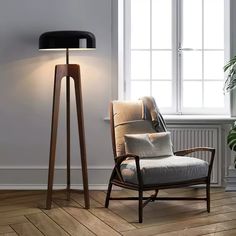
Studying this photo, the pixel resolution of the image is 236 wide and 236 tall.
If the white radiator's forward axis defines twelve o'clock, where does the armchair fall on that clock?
The armchair is roughly at 1 o'clock from the white radiator.

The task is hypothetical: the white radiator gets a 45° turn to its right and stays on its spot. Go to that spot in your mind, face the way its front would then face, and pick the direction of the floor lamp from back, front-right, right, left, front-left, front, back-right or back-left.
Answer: front

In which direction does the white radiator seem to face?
toward the camera

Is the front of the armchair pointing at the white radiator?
no

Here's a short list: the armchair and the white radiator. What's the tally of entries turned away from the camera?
0

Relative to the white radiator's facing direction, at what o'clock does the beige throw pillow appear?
The beige throw pillow is roughly at 1 o'clock from the white radiator.
